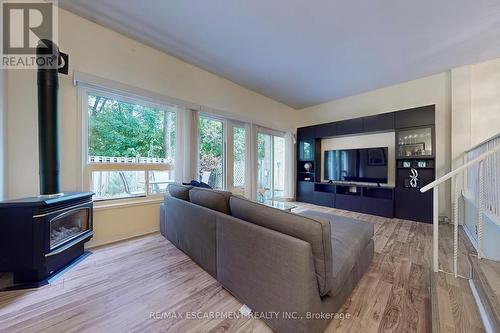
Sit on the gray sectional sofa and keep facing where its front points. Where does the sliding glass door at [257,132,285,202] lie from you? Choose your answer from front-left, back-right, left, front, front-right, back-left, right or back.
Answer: front-left

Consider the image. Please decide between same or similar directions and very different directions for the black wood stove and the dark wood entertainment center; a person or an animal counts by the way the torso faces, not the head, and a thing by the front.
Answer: very different directions

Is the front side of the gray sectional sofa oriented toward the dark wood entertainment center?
yes

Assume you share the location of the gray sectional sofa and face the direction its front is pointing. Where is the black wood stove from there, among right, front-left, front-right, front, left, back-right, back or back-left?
back-left

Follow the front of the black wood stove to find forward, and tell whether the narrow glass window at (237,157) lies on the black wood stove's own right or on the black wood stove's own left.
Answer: on the black wood stove's own left

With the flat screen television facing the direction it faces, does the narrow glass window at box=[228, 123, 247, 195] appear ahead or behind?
ahead

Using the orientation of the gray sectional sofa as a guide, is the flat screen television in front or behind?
in front

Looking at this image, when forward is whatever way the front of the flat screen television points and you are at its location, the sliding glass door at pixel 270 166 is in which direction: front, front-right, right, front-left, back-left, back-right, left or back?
front-right

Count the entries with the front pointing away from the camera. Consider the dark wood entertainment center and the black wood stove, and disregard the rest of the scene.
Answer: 0

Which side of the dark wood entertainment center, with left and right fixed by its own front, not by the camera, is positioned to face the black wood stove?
front

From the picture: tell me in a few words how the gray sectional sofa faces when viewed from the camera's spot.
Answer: facing away from the viewer and to the right of the viewer

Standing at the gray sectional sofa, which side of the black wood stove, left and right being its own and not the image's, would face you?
front

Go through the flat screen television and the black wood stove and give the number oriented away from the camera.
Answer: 0

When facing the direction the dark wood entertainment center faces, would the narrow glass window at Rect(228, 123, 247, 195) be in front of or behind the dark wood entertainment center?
in front

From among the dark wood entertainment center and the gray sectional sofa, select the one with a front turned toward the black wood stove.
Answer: the dark wood entertainment center
